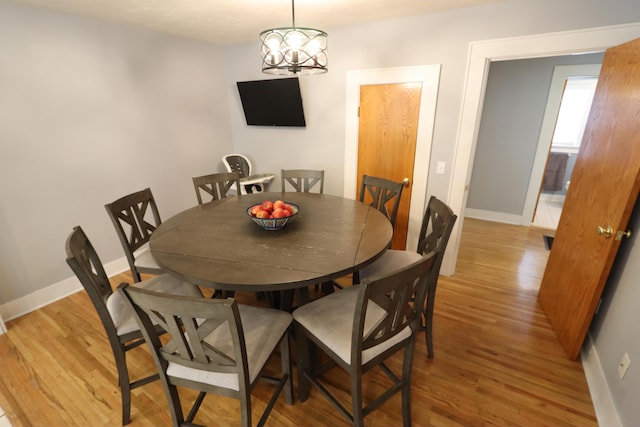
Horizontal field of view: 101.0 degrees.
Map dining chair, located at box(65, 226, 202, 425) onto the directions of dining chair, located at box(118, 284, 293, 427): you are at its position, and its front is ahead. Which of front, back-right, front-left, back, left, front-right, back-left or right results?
left

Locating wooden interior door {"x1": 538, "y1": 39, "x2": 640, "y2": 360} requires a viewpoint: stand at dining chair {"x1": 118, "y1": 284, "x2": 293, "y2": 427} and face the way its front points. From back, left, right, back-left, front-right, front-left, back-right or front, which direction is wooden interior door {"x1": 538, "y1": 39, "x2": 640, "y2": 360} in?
front-right

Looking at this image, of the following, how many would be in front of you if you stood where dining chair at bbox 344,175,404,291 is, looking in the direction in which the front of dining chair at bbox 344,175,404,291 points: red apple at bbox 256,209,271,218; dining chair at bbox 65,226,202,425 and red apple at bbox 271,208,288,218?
3

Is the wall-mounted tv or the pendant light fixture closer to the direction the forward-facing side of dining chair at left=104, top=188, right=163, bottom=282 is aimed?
the pendant light fixture

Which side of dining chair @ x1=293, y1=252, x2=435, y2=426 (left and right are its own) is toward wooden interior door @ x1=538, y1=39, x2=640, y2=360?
right

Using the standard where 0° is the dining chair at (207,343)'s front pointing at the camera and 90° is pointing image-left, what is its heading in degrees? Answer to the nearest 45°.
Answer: approximately 225°

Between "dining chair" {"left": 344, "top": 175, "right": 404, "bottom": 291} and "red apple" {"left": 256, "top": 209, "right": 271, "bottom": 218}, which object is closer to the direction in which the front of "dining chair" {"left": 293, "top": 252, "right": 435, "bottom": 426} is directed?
the red apple

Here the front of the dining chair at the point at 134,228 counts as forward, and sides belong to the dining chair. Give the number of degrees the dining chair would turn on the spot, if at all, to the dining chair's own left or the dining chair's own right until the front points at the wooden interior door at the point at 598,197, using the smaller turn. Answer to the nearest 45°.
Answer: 0° — it already faces it

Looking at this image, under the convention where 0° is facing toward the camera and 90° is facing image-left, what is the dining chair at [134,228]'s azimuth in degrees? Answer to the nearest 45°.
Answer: approximately 315°

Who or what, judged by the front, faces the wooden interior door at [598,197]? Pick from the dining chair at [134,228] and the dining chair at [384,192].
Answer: the dining chair at [134,228]

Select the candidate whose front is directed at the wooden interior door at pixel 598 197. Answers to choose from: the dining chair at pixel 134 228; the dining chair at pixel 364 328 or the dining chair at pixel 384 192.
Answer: the dining chair at pixel 134 228

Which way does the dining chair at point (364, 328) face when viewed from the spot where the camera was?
facing away from the viewer and to the left of the viewer

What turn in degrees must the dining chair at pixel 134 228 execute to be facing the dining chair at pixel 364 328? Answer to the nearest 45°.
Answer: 0° — it already faces it
